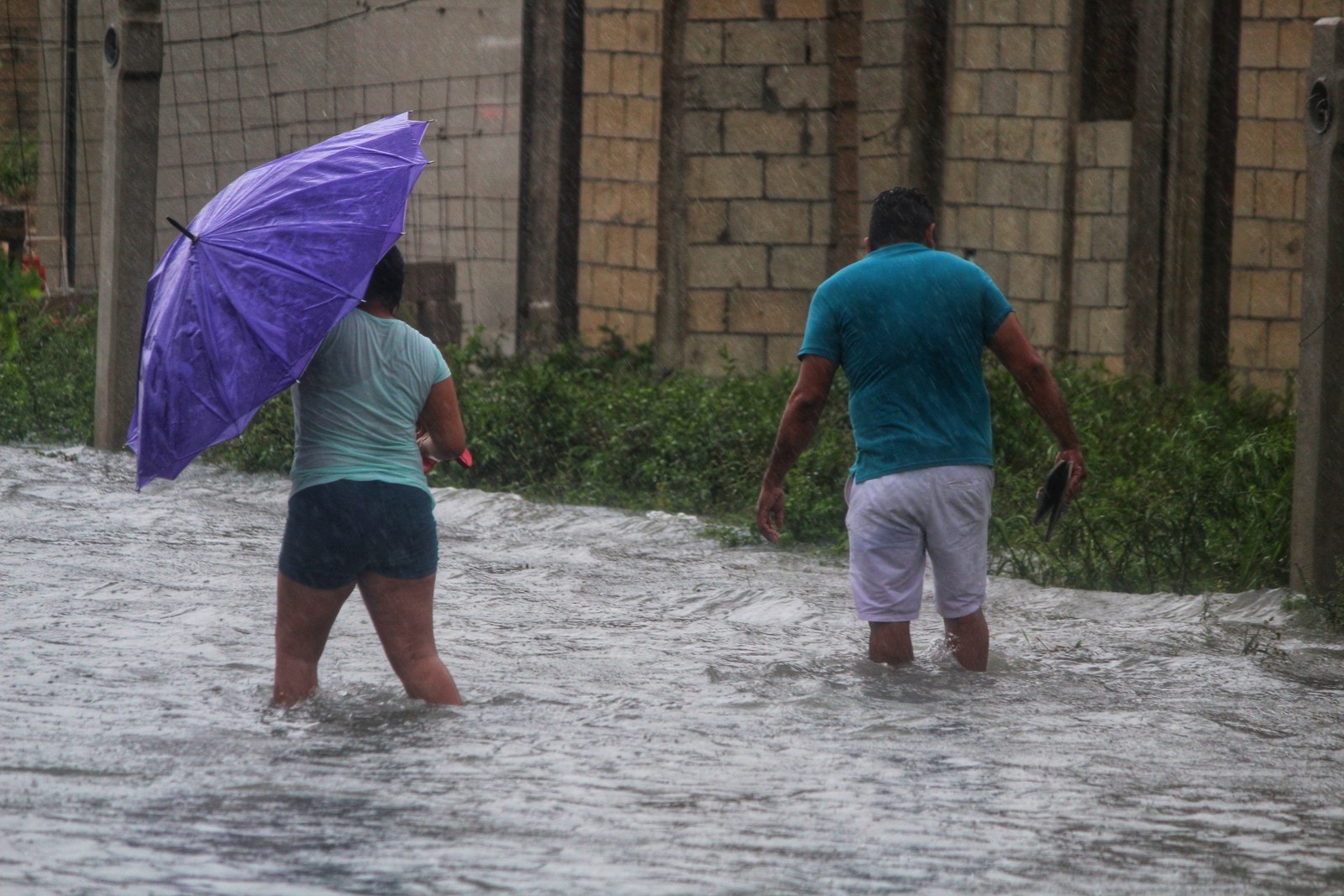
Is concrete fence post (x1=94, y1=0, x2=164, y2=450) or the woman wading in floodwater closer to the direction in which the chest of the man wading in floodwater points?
the concrete fence post

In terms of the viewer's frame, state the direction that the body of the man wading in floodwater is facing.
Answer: away from the camera

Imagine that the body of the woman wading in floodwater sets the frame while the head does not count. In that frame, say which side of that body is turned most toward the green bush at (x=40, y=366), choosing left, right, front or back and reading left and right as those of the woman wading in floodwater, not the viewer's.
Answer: front

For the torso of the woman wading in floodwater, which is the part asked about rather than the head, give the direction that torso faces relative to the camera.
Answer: away from the camera

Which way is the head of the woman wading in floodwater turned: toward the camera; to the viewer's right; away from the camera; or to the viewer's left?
away from the camera

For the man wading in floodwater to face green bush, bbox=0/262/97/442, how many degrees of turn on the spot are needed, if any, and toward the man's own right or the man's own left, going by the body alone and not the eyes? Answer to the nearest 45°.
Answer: approximately 45° to the man's own left

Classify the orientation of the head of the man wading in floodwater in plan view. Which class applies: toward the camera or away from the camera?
away from the camera

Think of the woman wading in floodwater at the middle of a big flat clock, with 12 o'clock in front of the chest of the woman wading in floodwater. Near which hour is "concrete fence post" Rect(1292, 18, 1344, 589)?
The concrete fence post is roughly at 2 o'clock from the woman wading in floodwater.

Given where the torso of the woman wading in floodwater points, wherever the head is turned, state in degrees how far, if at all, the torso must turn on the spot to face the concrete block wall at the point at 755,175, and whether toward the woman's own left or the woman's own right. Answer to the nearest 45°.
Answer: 0° — they already face it

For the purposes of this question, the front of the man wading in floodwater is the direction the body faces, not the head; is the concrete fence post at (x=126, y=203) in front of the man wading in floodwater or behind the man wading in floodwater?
in front

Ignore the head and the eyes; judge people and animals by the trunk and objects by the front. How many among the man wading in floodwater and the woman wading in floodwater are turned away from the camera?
2

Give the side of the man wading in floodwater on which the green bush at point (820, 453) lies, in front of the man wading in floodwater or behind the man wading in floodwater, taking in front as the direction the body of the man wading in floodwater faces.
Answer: in front
